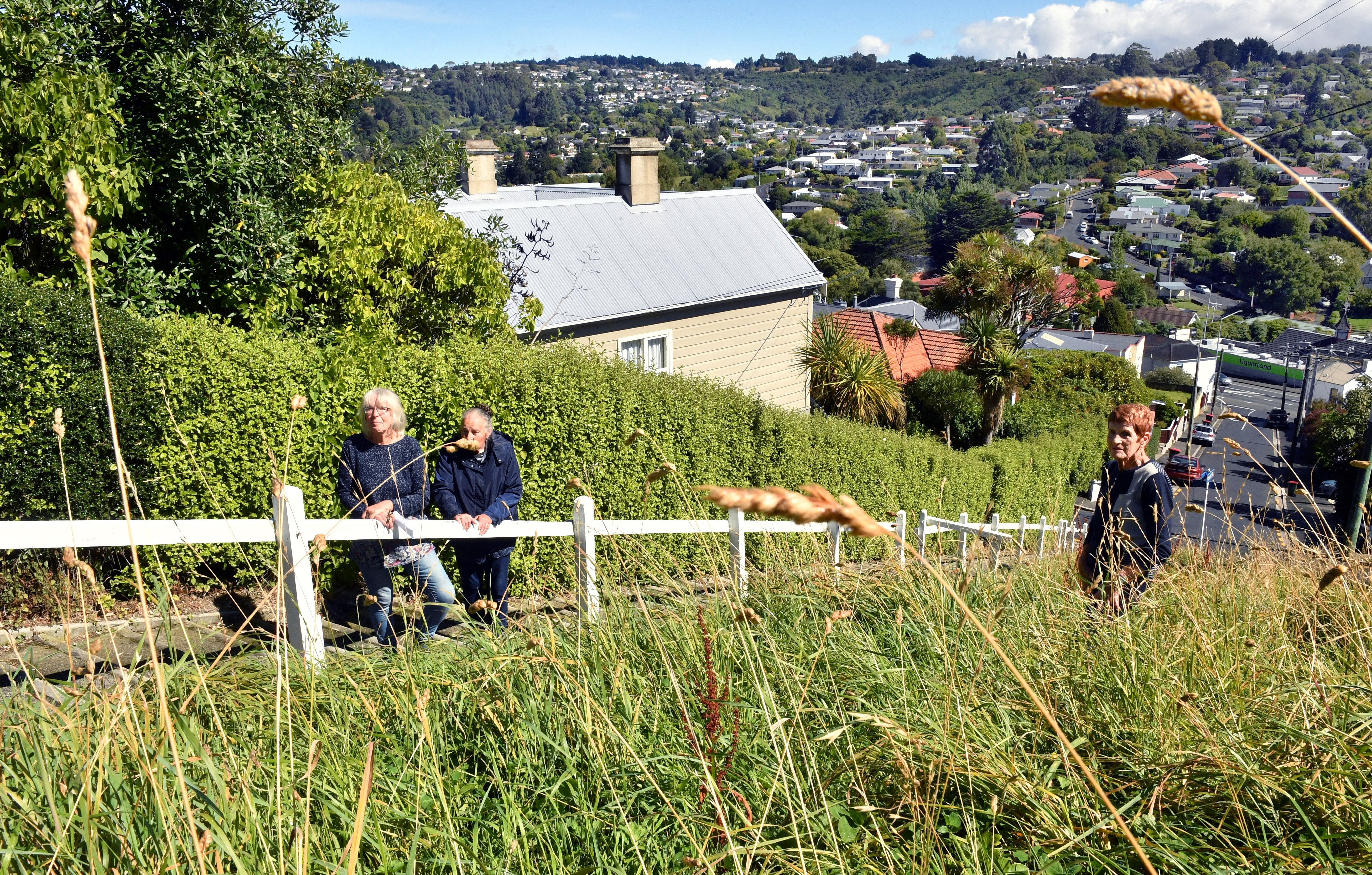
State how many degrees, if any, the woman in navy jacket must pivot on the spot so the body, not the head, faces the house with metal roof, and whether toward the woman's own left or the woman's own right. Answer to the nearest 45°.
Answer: approximately 180°

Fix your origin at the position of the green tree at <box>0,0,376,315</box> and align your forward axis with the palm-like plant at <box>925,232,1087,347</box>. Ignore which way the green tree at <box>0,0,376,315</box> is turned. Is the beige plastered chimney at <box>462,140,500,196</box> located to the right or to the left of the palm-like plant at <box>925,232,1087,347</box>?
left

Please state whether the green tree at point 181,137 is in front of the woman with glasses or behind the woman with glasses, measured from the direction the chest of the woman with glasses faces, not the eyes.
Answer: behind

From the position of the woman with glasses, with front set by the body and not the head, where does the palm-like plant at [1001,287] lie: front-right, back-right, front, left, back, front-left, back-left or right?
back-left

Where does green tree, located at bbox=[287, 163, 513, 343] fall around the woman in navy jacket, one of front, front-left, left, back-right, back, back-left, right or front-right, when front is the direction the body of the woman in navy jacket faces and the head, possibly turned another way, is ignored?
back

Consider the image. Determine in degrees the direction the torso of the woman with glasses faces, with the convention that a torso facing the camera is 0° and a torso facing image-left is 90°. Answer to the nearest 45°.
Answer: approximately 0°

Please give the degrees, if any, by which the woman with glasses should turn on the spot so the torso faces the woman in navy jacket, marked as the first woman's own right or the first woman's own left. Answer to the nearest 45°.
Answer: approximately 135° to the first woman's own left

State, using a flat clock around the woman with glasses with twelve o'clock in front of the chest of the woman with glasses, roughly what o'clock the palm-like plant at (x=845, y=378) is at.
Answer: The palm-like plant is roughly at 7 o'clock from the woman with glasses.

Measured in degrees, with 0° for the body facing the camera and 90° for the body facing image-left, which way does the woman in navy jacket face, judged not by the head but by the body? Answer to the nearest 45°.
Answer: approximately 0°

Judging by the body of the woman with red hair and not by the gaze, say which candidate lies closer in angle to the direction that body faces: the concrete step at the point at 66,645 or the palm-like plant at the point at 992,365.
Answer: the concrete step
